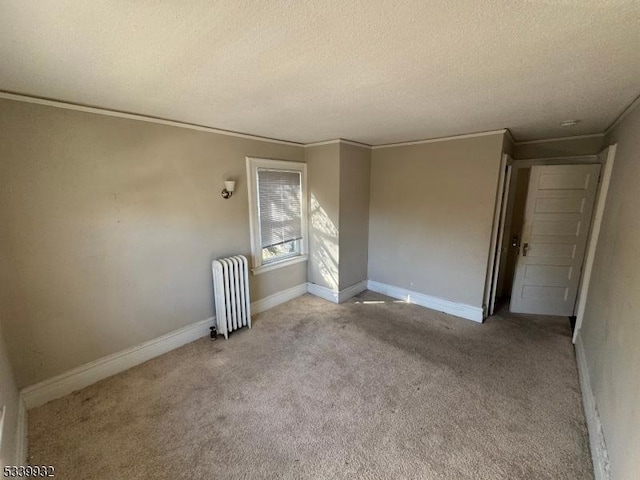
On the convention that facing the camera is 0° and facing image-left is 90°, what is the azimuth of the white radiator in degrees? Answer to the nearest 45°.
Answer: approximately 315°

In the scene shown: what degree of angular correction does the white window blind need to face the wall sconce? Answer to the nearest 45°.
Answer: approximately 90° to its right

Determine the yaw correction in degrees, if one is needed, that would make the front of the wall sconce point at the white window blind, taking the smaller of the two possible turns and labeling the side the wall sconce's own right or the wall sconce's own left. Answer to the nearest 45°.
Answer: approximately 90° to the wall sconce's own left

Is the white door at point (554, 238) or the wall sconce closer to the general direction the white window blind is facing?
the white door

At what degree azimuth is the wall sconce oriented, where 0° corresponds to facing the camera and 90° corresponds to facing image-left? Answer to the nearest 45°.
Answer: approximately 315°

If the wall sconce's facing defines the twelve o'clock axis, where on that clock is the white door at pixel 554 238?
The white door is roughly at 11 o'clock from the wall sconce.

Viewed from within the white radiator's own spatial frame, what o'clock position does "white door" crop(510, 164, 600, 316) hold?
The white door is roughly at 11 o'clock from the white radiator.
